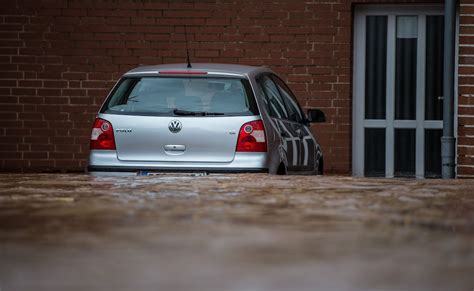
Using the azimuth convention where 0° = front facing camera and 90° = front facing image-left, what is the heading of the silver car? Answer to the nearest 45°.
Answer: approximately 180°
